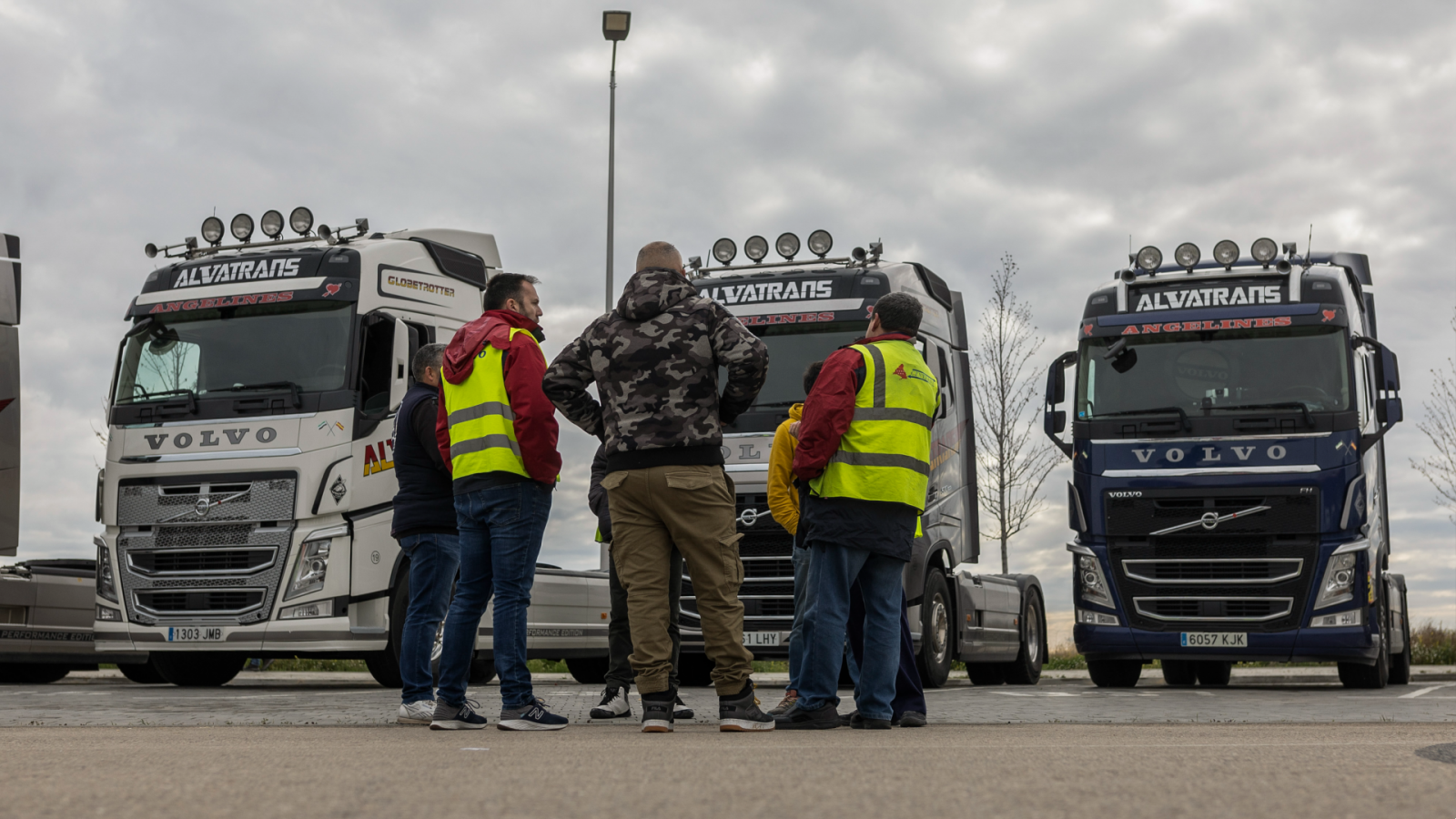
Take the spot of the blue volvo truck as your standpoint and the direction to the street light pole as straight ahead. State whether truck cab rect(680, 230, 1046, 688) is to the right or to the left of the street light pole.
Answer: left

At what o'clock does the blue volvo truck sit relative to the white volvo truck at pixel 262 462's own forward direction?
The blue volvo truck is roughly at 8 o'clock from the white volvo truck.

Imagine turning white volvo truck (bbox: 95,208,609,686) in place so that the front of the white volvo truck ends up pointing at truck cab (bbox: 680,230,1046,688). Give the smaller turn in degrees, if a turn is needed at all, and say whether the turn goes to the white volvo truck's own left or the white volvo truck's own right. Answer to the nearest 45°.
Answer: approximately 135° to the white volvo truck's own left

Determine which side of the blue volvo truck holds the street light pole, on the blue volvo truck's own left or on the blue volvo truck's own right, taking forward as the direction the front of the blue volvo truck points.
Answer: on the blue volvo truck's own right

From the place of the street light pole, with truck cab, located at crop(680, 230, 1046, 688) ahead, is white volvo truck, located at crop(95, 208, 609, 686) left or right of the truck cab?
right

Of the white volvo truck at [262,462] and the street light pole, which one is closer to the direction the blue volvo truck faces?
the white volvo truck

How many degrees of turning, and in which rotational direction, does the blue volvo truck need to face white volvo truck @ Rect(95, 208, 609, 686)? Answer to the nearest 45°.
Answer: approximately 45° to its right

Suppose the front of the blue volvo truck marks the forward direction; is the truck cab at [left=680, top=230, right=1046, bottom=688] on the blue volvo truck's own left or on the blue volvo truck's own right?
on the blue volvo truck's own right

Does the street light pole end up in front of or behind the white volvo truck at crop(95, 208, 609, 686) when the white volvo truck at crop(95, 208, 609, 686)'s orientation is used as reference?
behind

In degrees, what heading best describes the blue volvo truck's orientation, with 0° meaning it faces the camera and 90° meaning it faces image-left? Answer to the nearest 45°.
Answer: approximately 0°
